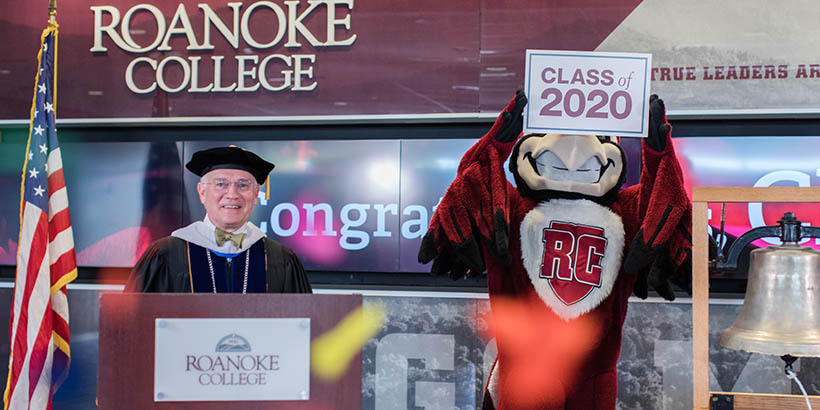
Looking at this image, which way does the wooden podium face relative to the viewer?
toward the camera

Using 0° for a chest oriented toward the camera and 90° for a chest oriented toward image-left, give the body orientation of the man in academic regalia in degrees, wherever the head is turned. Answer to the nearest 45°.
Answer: approximately 0°

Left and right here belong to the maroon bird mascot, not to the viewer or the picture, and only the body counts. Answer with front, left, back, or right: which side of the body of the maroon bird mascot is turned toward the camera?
front

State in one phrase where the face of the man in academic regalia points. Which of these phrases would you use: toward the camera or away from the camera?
toward the camera

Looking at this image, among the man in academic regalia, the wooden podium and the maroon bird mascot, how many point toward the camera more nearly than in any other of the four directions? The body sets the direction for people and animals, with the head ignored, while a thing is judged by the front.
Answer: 3

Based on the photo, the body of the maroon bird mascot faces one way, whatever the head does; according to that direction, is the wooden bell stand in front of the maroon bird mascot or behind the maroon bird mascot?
in front

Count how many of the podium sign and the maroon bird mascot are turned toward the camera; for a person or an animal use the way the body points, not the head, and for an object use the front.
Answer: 2

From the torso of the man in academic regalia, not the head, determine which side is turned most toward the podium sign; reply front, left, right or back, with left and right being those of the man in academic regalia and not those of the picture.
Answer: front

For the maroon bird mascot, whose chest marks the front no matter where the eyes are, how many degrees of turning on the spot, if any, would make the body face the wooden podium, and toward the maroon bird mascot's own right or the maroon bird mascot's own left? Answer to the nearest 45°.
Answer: approximately 45° to the maroon bird mascot's own right

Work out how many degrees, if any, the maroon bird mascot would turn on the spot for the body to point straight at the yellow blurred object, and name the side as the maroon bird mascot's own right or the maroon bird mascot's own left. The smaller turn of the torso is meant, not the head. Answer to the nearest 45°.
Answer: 0° — they already face it
